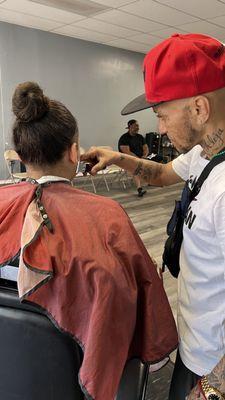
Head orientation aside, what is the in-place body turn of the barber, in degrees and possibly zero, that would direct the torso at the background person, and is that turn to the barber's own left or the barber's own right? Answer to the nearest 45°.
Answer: approximately 90° to the barber's own right

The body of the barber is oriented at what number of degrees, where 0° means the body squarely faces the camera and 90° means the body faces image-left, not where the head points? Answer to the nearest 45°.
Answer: approximately 90°

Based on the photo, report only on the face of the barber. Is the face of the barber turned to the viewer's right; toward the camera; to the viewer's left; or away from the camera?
to the viewer's left
